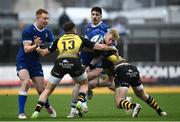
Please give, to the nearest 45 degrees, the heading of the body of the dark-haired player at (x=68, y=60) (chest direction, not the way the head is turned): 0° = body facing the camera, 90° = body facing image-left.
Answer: approximately 180°
